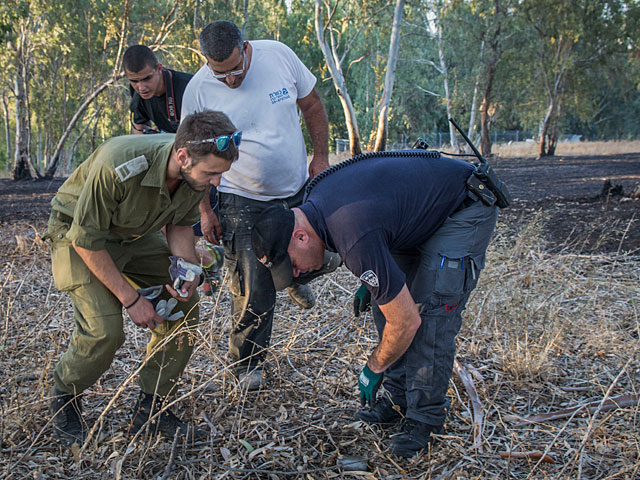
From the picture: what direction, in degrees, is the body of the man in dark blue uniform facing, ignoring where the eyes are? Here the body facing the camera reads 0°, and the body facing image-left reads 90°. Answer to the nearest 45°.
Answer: approximately 90°

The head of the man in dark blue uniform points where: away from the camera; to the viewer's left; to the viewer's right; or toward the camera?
to the viewer's left

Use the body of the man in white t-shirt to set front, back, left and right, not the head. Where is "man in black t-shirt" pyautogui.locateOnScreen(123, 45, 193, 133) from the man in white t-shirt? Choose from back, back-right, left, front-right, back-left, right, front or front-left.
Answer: back-right

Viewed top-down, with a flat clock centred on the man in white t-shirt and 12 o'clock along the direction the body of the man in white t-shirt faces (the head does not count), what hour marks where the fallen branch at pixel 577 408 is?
The fallen branch is roughly at 10 o'clock from the man in white t-shirt.

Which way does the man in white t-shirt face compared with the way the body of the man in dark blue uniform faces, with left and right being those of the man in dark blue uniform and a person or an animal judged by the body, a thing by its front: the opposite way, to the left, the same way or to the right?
to the left

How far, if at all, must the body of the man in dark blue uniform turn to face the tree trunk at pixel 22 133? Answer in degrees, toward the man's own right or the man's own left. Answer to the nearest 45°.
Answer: approximately 45° to the man's own right

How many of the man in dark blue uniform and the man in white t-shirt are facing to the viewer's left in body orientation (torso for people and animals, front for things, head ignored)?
1

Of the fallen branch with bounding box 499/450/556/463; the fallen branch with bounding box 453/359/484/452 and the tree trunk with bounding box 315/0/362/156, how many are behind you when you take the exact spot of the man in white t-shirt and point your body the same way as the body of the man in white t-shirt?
1

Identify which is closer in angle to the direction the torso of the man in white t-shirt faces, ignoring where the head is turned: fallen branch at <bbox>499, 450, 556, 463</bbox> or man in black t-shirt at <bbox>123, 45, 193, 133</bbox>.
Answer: the fallen branch

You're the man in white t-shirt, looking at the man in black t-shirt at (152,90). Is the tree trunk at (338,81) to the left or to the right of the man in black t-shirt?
right

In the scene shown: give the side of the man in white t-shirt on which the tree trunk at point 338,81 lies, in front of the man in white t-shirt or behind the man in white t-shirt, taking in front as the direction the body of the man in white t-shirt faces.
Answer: behind

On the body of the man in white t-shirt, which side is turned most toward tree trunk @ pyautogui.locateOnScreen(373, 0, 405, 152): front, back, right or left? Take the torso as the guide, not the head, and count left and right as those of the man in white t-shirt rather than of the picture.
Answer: back

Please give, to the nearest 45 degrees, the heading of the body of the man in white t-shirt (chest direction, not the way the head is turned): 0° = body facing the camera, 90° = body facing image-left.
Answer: approximately 0°
